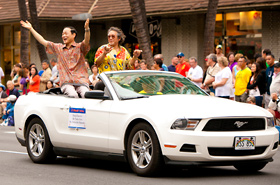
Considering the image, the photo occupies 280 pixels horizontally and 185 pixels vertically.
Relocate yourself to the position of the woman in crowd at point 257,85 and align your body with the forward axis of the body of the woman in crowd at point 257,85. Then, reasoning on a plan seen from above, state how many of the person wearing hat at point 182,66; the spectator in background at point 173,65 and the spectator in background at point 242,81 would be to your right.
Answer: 3

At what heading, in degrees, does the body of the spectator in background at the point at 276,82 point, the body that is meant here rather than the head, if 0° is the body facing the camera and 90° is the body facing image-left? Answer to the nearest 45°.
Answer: approximately 45°

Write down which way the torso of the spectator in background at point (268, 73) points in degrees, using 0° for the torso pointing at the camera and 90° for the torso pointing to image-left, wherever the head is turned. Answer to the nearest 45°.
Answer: approximately 45°

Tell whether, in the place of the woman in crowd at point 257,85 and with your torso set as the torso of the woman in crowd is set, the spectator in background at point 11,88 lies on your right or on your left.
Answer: on your right

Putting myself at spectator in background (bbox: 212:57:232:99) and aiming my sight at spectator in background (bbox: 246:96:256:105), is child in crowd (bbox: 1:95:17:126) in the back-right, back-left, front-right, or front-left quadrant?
back-right

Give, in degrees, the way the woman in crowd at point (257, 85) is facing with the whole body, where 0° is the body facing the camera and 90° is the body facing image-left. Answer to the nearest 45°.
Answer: approximately 45°

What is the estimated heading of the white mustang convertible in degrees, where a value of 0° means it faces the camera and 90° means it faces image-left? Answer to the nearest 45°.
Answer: approximately 315°

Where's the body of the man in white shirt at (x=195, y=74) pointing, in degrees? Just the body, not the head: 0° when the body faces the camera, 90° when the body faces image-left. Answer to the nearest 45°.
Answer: approximately 45°
